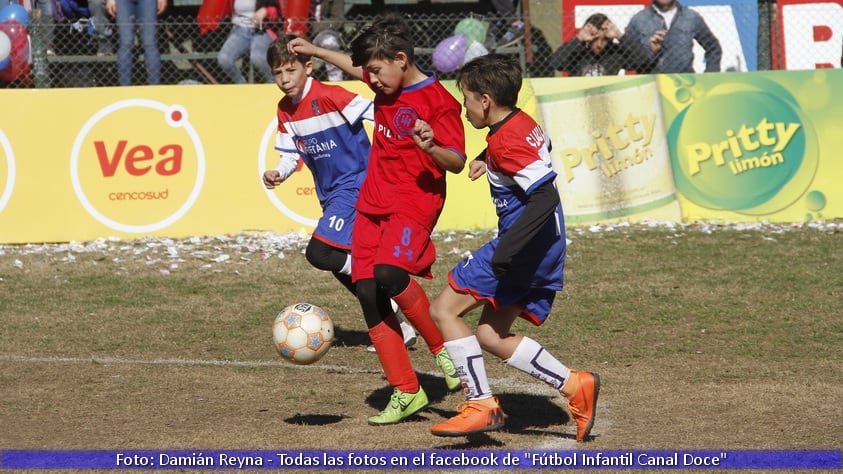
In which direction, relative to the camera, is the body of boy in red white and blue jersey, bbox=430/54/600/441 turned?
to the viewer's left

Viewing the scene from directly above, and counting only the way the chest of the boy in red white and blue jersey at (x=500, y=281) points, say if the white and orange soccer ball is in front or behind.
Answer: in front

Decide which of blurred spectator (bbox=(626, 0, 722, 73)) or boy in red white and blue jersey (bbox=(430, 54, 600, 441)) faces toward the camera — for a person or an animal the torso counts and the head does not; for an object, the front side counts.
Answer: the blurred spectator

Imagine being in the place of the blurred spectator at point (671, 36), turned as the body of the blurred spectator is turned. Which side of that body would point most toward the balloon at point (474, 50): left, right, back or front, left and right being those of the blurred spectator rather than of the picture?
right

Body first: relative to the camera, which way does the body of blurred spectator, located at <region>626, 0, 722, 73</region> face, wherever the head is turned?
toward the camera

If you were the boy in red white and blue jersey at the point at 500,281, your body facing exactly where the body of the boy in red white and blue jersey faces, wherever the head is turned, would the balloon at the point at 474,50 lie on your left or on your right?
on your right

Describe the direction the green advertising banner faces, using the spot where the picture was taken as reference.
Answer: facing the viewer

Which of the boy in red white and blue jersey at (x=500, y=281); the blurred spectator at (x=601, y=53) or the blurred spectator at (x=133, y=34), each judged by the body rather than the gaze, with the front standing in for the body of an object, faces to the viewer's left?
the boy in red white and blue jersey

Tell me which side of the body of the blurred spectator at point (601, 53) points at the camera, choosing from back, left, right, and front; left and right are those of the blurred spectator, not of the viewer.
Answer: front

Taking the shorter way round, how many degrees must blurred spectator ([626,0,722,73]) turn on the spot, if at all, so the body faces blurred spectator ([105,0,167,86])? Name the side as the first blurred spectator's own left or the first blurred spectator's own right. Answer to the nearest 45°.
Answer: approximately 90° to the first blurred spectator's own right

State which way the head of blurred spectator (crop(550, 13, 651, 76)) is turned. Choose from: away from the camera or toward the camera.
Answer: toward the camera
